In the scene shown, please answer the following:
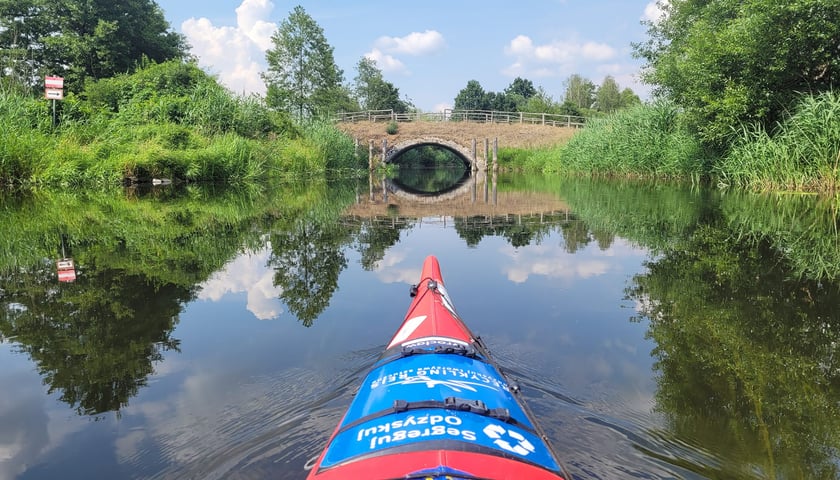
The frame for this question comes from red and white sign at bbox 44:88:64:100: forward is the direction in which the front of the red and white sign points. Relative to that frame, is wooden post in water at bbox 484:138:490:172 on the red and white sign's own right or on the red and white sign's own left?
on the red and white sign's own left

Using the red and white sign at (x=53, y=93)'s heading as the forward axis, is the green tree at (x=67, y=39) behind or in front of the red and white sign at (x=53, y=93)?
behind

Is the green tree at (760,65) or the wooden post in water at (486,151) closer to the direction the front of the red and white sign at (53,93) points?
the green tree

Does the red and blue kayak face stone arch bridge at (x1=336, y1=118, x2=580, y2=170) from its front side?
yes

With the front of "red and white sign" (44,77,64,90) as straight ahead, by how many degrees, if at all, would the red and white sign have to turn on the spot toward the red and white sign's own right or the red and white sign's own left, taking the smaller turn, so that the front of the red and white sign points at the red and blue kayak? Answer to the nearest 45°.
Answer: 0° — it already faces it

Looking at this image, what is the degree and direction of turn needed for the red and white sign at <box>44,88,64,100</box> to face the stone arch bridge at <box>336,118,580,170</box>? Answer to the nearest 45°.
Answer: approximately 135° to its left

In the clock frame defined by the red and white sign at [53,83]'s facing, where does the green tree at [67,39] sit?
The green tree is roughly at 6 o'clock from the red and white sign.

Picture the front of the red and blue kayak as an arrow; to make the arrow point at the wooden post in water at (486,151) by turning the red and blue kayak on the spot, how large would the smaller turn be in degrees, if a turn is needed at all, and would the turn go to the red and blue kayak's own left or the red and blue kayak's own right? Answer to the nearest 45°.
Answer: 0° — it already faces it

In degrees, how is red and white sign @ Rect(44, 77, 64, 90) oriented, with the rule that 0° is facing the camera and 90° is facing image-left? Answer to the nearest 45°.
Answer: approximately 0°

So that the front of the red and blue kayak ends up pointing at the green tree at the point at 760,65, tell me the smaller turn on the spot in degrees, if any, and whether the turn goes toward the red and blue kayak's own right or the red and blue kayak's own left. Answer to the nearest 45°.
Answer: approximately 45° to the red and blue kayak's own right

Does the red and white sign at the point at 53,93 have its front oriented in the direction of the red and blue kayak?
yes

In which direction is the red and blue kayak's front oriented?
away from the camera
